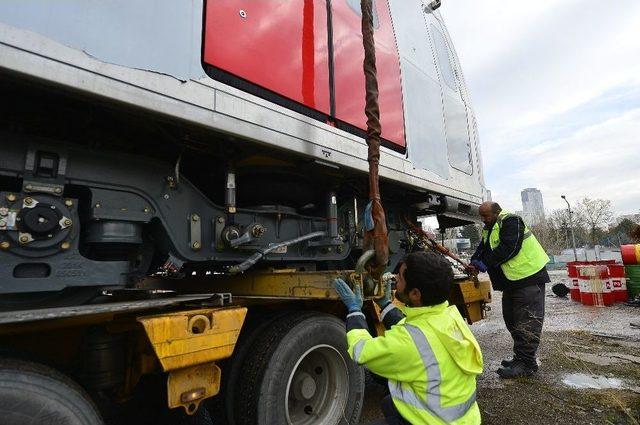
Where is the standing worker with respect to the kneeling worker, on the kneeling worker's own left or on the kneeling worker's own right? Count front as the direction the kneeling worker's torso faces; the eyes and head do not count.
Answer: on the kneeling worker's own right

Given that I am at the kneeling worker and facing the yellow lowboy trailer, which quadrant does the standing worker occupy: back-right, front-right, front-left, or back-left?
back-right

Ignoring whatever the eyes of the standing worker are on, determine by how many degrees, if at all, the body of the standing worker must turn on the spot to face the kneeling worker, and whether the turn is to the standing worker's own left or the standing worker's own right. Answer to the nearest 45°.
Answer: approximately 90° to the standing worker's own left

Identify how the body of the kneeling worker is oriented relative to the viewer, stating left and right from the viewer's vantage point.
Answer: facing away from the viewer and to the left of the viewer

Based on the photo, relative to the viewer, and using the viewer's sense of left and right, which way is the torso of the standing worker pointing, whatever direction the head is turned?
facing to the left of the viewer
